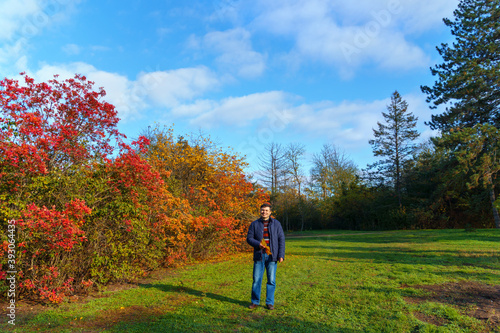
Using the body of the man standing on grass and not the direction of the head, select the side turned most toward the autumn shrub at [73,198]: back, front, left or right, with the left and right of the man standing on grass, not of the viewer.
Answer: right

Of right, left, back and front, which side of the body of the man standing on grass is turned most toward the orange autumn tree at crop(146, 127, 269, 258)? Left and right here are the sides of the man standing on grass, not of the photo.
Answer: back

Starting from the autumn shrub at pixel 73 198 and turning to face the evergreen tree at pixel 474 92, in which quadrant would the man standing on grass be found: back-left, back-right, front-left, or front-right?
front-right

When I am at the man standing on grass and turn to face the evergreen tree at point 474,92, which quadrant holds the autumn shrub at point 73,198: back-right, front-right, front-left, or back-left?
back-left

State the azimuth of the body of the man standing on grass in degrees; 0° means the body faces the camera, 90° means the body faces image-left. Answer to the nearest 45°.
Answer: approximately 0°

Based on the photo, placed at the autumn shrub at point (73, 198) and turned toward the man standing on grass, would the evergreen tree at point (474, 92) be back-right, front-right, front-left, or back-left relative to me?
front-left

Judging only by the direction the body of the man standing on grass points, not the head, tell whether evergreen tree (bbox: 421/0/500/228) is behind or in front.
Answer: behind
